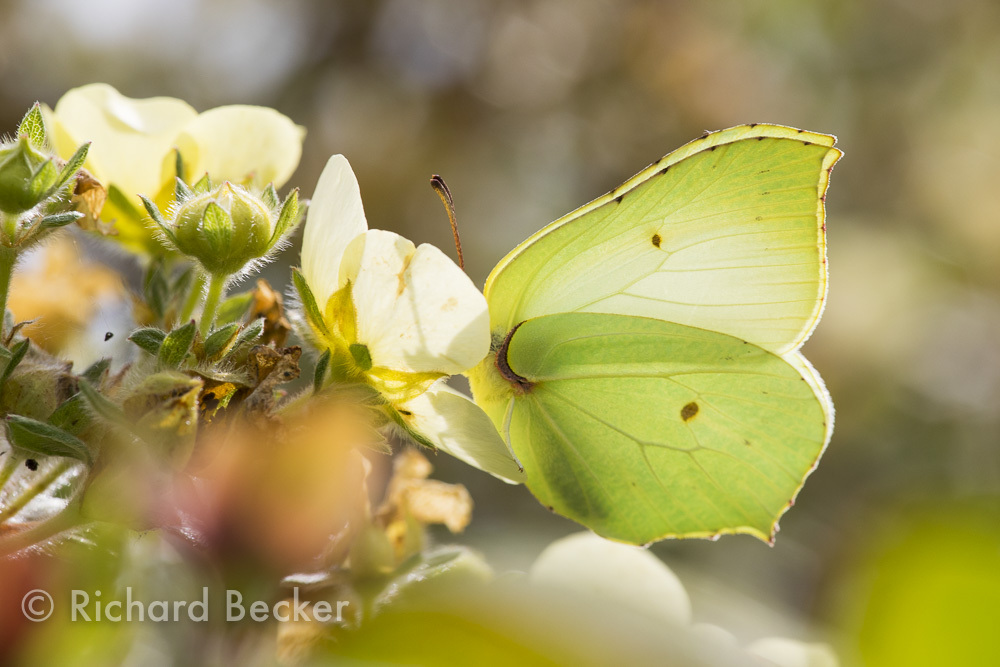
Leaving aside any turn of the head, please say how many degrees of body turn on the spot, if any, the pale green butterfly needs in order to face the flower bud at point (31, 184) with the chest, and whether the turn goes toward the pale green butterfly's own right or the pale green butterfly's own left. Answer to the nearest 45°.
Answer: approximately 45° to the pale green butterfly's own left

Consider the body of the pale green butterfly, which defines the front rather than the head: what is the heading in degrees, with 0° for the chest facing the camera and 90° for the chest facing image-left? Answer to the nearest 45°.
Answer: approximately 90°

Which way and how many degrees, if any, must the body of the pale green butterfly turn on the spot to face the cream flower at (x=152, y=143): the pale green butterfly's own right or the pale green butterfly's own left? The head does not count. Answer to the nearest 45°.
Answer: approximately 45° to the pale green butterfly's own left
